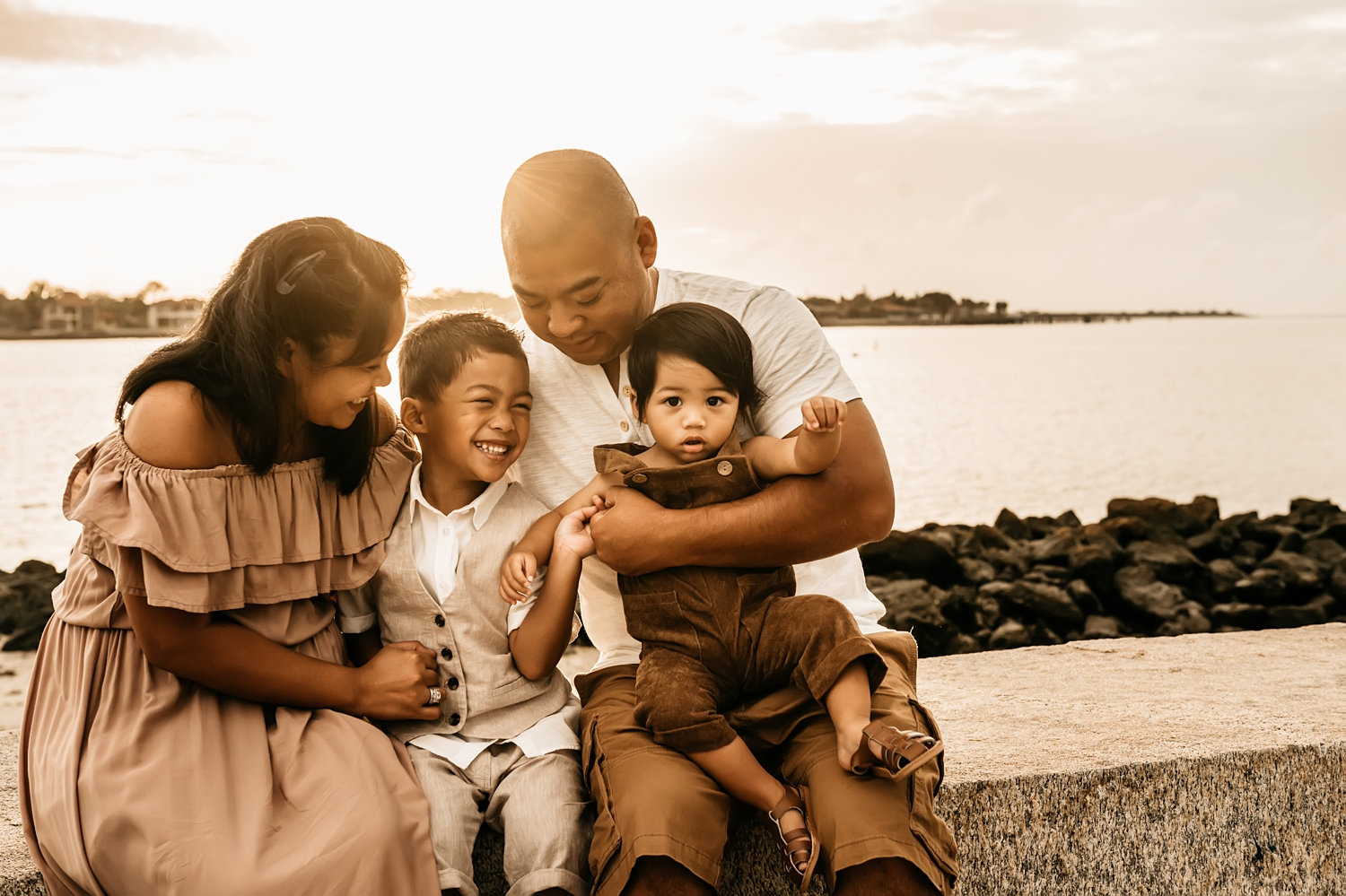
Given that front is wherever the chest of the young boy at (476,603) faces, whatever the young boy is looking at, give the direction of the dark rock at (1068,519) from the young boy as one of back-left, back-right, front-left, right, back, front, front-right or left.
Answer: back-left

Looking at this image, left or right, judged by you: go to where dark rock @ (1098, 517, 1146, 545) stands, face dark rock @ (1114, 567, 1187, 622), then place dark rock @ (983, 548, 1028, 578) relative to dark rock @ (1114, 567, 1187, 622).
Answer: right

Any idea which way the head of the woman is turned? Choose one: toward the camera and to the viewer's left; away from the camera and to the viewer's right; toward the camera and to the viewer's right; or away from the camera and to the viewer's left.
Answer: toward the camera and to the viewer's right

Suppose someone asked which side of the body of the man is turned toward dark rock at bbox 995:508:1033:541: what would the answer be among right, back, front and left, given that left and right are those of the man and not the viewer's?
back

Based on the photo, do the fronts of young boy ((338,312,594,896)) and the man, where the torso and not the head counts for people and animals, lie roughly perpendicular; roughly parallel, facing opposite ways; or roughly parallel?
roughly parallel

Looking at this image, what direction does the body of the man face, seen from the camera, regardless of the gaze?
toward the camera

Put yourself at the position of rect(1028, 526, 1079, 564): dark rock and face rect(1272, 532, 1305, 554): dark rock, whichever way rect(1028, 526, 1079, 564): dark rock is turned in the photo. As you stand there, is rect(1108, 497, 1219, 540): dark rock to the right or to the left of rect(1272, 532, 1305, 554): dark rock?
left

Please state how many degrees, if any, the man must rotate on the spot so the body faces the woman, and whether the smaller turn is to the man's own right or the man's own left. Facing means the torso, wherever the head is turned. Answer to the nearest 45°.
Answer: approximately 90° to the man's own right

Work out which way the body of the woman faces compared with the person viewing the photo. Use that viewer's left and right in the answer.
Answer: facing the viewer and to the right of the viewer

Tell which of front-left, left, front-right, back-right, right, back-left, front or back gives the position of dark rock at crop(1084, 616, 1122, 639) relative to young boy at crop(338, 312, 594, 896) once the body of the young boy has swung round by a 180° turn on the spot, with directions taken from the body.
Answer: front-right

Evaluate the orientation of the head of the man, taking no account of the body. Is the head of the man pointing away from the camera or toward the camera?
toward the camera

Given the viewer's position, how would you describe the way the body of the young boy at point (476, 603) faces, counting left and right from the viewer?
facing the viewer

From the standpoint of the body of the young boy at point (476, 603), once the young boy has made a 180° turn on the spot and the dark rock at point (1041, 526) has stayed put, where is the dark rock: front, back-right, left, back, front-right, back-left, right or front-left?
front-right

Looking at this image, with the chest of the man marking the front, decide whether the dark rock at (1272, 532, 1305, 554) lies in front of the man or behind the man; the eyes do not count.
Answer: behind

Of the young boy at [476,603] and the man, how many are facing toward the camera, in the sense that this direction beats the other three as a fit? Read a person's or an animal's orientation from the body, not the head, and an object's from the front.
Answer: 2

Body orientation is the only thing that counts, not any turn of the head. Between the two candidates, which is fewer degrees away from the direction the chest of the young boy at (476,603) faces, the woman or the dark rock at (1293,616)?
the woman

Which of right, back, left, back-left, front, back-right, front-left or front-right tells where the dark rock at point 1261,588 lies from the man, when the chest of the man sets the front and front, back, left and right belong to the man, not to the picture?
back-left
